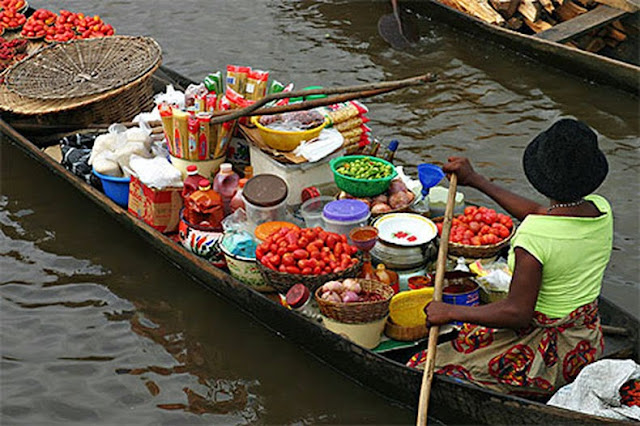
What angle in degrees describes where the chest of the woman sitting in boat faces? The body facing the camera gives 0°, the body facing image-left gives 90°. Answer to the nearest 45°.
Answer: approximately 135°

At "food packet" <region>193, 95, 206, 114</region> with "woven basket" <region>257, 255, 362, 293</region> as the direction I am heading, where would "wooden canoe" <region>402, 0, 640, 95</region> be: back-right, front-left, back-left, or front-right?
back-left

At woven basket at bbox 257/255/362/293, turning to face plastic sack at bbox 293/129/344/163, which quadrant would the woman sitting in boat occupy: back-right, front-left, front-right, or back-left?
back-right

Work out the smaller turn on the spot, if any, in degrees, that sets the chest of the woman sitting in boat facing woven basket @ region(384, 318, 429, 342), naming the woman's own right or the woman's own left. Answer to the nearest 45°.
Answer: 0° — they already face it
